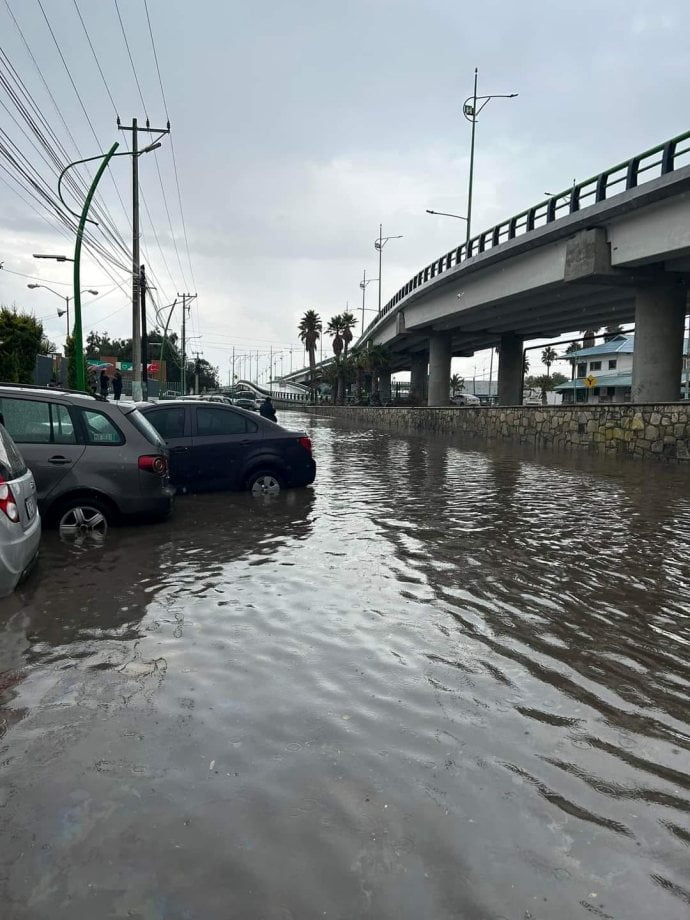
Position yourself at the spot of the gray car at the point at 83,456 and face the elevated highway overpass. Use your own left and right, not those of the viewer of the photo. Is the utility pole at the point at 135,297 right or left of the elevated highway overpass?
left

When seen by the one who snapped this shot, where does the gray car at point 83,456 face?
facing to the left of the viewer

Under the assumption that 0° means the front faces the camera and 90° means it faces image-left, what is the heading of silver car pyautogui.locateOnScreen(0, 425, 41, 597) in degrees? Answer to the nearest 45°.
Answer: approximately 135°

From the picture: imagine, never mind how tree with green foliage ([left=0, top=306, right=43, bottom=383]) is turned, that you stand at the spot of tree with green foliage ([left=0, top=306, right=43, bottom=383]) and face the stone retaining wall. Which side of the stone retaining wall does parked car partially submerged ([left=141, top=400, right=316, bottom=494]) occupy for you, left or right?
right

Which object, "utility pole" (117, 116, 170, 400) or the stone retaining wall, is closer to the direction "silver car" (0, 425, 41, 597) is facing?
the utility pole

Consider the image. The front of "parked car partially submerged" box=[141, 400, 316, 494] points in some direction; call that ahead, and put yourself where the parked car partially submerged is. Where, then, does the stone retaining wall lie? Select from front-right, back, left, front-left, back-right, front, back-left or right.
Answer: back-right
